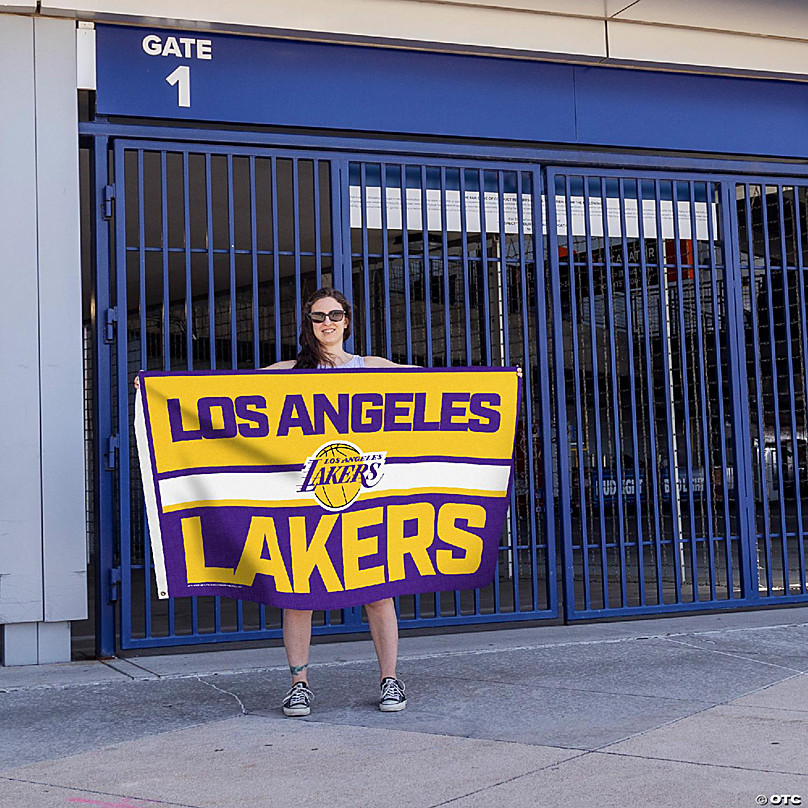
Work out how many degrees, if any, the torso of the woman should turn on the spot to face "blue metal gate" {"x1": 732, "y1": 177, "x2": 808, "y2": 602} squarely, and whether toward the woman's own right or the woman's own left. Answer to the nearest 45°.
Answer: approximately 135° to the woman's own left

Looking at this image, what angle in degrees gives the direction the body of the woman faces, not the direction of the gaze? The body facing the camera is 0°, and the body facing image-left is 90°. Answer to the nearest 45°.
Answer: approximately 0°

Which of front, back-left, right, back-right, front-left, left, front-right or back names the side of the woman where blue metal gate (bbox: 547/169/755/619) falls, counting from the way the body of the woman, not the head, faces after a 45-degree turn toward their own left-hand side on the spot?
left

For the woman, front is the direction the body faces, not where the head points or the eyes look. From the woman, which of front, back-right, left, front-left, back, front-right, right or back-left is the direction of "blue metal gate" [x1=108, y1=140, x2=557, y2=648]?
back
